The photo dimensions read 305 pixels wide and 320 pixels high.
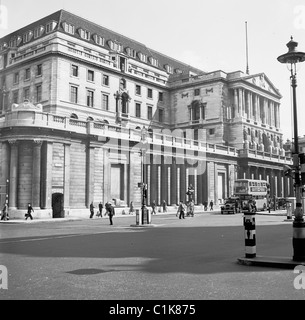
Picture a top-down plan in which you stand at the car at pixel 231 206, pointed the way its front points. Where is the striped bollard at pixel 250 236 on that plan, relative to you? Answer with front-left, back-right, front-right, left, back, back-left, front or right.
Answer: front-left

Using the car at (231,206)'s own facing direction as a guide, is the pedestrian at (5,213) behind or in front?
in front

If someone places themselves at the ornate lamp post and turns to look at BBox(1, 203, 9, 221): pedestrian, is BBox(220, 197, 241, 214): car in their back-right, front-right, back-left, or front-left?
front-right

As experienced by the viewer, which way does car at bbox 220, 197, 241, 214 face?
facing the viewer and to the left of the viewer

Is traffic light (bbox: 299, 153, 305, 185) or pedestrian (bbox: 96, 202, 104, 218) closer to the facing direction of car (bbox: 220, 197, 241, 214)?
the pedestrian

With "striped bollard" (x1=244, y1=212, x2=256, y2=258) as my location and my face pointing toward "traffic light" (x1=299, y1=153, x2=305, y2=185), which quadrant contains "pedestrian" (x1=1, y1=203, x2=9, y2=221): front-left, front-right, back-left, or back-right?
back-left

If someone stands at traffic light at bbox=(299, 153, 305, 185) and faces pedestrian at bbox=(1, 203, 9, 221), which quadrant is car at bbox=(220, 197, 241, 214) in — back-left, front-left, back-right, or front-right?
front-right

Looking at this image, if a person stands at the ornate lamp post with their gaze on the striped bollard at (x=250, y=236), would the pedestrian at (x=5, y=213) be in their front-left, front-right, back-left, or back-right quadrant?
front-right

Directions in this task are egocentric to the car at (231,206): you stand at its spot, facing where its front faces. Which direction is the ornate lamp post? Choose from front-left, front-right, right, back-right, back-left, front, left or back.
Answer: front-left

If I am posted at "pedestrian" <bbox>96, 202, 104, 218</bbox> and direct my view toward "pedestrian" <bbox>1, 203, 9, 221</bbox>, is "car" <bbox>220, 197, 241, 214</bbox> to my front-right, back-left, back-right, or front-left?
back-left

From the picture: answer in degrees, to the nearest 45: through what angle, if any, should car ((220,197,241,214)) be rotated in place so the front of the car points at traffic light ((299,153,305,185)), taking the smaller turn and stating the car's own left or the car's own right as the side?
approximately 45° to the car's own left
